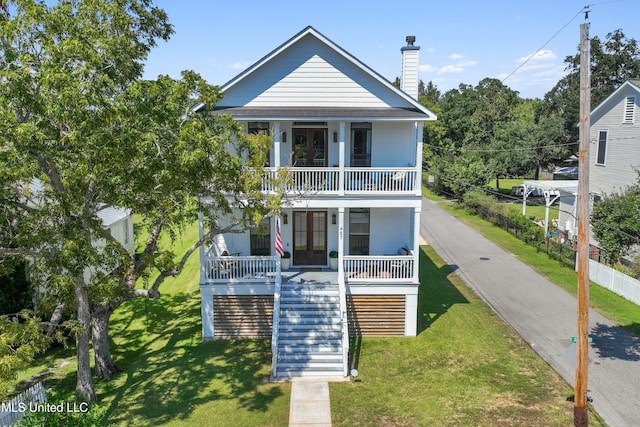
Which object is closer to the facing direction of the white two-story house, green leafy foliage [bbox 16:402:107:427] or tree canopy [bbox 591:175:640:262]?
the green leafy foliage

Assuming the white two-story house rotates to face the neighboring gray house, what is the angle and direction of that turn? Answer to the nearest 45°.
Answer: approximately 135° to its left

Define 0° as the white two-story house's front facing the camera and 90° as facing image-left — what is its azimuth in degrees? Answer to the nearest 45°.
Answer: approximately 0°

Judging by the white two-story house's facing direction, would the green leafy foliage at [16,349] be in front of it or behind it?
in front

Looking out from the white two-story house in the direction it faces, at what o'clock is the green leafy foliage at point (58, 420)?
The green leafy foliage is roughly at 1 o'clock from the white two-story house.

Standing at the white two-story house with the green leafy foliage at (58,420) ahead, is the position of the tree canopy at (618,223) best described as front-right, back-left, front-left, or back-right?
back-left

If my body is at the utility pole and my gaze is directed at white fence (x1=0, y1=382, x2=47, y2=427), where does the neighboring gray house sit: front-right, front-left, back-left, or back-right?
back-right

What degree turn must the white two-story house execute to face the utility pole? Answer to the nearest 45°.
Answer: approximately 45° to its left

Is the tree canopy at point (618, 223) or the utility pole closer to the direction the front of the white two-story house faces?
the utility pole

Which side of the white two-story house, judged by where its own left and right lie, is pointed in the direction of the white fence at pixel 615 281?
left

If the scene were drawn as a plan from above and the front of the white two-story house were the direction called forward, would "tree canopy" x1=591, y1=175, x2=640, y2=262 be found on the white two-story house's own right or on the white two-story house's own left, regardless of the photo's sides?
on the white two-story house's own left

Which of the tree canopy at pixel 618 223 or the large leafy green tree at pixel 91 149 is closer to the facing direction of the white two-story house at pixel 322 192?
the large leafy green tree

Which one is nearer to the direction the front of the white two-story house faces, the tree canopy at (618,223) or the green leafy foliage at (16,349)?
the green leafy foliage
